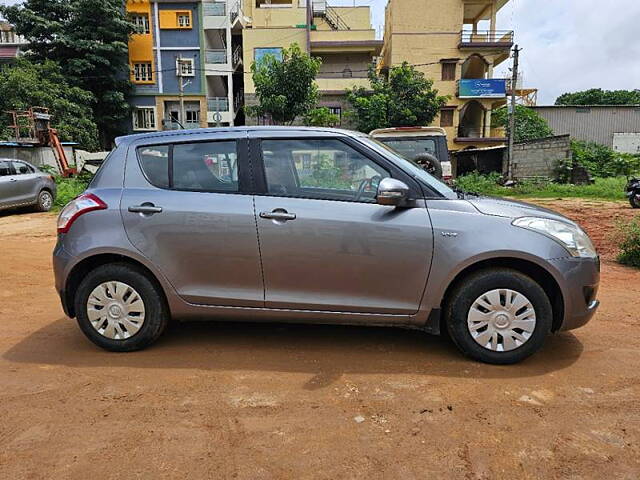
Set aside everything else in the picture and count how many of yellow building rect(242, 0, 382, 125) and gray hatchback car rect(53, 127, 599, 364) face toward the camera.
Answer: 1

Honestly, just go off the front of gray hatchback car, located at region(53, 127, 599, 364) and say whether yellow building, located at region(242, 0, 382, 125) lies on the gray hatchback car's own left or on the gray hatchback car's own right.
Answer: on the gray hatchback car's own left

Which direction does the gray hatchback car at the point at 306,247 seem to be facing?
to the viewer's right

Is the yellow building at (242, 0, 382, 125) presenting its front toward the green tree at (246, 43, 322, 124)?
yes

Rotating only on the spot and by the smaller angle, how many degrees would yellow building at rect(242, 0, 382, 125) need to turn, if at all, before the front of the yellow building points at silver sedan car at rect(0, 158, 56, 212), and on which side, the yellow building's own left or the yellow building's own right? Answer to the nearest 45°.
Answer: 0° — it already faces it

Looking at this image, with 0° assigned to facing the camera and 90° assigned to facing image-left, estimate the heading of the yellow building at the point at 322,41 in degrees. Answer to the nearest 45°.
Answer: approximately 0°

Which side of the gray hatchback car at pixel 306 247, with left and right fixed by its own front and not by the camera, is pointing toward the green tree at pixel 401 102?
left

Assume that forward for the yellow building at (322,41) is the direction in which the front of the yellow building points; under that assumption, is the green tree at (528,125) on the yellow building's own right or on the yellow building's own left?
on the yellow building's own left

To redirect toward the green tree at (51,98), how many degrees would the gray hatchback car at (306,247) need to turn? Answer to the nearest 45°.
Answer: approximately 135° to its left

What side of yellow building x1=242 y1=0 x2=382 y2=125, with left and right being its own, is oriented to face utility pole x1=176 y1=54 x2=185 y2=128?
right

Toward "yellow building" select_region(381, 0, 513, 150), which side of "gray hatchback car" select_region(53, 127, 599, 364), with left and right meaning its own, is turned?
left

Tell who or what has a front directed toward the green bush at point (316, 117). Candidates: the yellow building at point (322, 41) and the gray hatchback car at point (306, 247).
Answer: the yellow building

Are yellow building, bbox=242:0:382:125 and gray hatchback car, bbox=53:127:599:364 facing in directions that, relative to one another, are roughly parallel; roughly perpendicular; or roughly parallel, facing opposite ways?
roughly perpendicular
